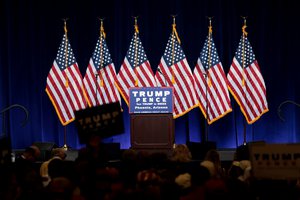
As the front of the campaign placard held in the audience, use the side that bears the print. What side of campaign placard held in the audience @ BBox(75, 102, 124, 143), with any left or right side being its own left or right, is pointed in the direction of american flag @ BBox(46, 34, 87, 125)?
back

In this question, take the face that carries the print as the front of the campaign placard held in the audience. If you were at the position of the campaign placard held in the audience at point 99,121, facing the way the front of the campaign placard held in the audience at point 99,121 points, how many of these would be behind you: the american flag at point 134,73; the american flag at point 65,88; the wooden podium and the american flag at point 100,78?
4

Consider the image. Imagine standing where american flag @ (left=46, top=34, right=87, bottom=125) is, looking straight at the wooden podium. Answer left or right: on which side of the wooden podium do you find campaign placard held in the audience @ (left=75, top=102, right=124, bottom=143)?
right

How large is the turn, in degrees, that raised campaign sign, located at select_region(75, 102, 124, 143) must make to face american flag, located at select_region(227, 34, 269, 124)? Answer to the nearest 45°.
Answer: approximately 135° to its left

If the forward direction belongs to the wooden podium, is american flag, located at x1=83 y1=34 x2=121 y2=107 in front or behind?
behind

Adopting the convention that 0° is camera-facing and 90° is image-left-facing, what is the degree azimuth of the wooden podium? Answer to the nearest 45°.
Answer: approximately 0°

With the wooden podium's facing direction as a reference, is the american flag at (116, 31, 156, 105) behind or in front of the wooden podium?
behind

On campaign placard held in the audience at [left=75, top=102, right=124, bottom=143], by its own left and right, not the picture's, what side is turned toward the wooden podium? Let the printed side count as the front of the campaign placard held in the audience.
back

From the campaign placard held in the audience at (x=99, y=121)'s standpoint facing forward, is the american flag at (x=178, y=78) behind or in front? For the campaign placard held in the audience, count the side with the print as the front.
behind

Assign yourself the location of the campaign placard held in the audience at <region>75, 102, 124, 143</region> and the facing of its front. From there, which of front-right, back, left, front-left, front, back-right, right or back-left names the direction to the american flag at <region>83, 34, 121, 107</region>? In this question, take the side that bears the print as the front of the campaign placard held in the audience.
back

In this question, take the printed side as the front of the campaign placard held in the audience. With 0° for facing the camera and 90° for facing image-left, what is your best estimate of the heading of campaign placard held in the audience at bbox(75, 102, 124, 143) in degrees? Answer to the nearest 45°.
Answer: approximately 0°
